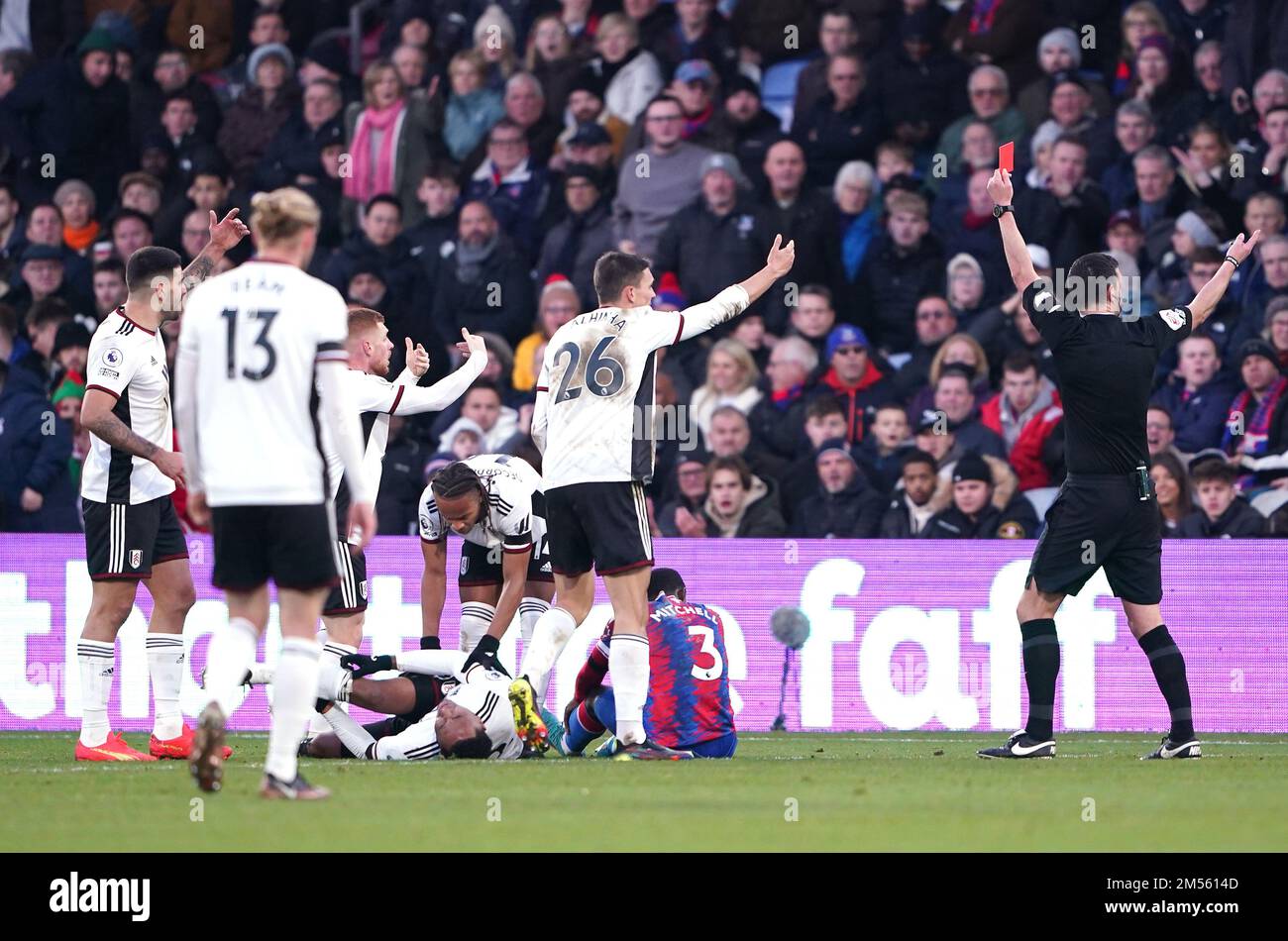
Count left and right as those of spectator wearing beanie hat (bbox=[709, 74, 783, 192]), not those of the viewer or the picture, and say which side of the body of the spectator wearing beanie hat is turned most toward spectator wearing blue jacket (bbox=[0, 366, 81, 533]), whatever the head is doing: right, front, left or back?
right

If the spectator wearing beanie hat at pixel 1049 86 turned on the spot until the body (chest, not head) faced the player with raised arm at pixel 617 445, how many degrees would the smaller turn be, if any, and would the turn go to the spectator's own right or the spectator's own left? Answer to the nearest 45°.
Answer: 0° — they already face them

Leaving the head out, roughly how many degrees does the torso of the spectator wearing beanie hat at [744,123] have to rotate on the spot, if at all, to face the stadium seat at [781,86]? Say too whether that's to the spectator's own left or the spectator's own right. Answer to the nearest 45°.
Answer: approximately 180°

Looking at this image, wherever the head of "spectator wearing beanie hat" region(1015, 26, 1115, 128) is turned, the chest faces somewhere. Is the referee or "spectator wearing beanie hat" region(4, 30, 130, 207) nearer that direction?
the referee

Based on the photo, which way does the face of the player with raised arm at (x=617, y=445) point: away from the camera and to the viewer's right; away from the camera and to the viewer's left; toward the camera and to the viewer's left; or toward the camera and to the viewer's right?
away from the camera and to the viewer's right

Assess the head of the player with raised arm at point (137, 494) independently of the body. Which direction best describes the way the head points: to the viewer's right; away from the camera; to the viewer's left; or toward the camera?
to the viewer's right

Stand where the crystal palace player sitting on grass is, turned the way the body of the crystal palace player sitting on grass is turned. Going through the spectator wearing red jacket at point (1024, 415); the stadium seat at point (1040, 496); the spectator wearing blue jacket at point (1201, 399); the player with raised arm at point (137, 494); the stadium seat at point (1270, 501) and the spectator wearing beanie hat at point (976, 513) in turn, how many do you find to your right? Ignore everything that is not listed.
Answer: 5

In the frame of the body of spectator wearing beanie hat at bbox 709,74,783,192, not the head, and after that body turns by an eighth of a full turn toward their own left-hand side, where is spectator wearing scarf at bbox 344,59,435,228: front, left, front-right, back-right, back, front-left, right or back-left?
back-right

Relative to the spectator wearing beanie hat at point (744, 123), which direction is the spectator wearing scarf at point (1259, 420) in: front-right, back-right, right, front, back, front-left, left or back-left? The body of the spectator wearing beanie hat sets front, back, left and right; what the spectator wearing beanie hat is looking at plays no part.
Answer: front-left
